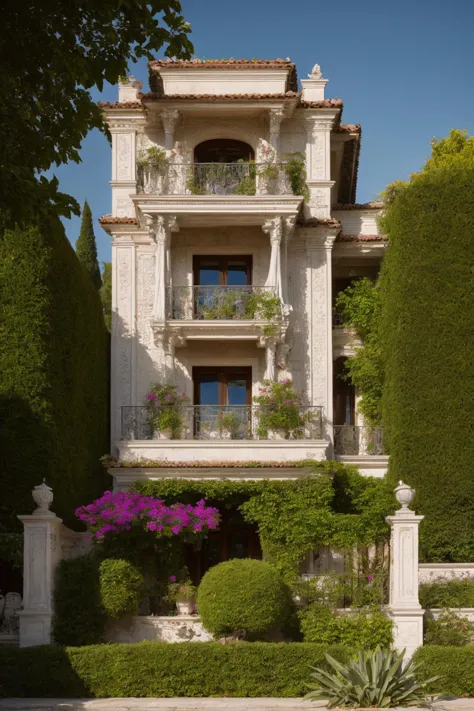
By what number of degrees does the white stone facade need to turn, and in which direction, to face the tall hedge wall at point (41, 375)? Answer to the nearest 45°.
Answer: approximately 45° to its right

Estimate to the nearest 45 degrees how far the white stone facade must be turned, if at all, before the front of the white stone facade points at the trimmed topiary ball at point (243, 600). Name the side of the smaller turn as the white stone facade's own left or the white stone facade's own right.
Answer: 0° — it already faces it

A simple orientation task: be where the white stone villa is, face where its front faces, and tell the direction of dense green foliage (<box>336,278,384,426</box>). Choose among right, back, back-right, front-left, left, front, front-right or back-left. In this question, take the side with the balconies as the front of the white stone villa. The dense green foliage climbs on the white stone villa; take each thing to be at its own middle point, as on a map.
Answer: left

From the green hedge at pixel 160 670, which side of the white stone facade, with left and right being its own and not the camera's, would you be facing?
front

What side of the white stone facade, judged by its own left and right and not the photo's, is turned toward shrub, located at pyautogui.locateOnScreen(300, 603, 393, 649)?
front

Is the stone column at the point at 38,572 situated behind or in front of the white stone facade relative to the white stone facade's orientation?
in front

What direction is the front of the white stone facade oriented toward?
toward the camera

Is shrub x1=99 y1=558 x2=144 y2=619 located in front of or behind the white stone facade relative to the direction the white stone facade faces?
in front

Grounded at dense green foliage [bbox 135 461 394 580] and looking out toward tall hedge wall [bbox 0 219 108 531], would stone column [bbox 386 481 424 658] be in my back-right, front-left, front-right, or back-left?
back-left
